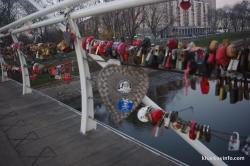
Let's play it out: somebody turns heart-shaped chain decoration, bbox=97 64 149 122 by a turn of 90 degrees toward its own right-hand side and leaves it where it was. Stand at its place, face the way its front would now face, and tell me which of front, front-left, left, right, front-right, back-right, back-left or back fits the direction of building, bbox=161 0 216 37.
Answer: back-right

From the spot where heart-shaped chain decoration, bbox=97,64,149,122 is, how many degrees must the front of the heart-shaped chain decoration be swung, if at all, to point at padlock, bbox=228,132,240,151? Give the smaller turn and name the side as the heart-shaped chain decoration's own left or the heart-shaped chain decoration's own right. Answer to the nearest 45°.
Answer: approximately 45° to the heart-shaped chain decoration's own left

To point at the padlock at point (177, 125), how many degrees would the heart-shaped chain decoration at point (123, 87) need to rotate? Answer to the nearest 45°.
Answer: approximately 45° to its left

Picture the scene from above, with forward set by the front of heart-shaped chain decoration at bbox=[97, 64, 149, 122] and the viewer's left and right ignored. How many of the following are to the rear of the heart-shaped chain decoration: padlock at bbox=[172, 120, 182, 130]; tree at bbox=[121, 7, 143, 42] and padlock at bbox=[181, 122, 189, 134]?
1

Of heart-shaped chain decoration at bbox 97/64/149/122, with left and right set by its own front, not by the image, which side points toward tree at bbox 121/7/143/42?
back

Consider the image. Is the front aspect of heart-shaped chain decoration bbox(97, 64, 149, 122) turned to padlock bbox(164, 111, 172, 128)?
no

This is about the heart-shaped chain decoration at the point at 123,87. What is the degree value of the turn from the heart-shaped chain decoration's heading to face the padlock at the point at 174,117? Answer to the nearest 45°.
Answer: approximately 45° to its left

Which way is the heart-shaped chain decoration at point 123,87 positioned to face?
toward the camera

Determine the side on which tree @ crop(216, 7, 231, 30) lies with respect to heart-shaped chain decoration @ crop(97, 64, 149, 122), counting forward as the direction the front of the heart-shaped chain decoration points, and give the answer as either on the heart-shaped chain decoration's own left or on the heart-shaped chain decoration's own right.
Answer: on the heart-shaped chain decoration's own left

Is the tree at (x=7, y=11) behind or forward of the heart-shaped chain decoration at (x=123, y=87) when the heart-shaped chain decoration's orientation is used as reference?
behind

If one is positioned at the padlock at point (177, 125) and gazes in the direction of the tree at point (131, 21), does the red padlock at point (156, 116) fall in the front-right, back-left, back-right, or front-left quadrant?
front-left
